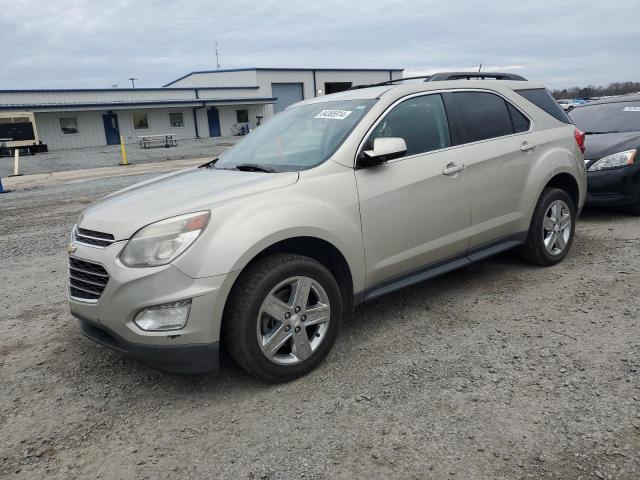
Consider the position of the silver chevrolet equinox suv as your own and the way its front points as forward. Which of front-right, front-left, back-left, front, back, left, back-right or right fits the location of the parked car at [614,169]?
back

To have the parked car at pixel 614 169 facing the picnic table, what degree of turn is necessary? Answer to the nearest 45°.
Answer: approximately 90° to its right

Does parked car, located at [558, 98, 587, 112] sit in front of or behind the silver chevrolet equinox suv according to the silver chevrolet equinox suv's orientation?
behind

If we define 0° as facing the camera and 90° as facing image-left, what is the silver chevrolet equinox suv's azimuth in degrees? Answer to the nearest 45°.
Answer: approximately 45°

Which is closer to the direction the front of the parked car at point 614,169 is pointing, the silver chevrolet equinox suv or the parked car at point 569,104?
the silver chevrolet equinox suv

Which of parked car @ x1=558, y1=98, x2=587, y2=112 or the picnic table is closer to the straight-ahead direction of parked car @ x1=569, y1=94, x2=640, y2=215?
the picnic table

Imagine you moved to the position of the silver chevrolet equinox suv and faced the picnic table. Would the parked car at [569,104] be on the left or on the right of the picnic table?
right

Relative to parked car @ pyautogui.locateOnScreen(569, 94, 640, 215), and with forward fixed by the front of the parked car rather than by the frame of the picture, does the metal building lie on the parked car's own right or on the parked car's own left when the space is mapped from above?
on the parked car's own right

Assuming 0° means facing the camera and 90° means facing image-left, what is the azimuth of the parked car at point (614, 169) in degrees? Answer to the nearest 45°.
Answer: approximately 45°
